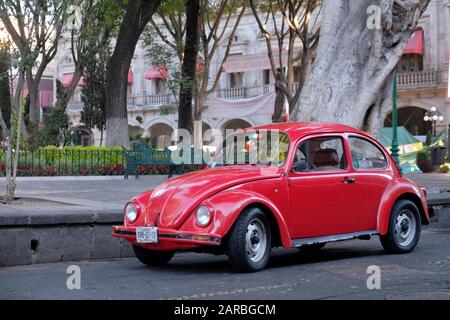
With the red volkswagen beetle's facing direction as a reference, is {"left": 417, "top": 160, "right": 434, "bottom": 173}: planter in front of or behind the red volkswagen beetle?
behind

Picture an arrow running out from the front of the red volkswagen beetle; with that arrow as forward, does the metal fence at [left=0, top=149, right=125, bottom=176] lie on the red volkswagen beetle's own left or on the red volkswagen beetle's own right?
on the red volkswagen beetle's own right

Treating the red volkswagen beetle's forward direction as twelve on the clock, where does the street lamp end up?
The street lamp is roughly at 5 o'clock from the red volkswagen beetle.

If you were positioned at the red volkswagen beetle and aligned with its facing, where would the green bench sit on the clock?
The green bench is roughly at 4 o'clock from the red volkswagen beetle.

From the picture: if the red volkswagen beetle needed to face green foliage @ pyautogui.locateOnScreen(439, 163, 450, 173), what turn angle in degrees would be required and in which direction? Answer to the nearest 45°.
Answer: approximately 135° to its right

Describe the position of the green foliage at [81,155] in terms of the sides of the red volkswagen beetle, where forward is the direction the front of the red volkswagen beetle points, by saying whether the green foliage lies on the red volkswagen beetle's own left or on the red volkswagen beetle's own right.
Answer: on the red volkswagen beetle's own right

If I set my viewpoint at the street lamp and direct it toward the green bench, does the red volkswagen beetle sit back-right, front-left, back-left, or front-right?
front-left

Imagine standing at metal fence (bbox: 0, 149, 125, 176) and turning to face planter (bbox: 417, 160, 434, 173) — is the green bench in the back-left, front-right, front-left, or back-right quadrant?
front-right

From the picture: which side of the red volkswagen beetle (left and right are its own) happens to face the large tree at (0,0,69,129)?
right

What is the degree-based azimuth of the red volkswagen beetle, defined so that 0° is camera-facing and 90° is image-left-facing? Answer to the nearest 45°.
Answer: approximately 45°
